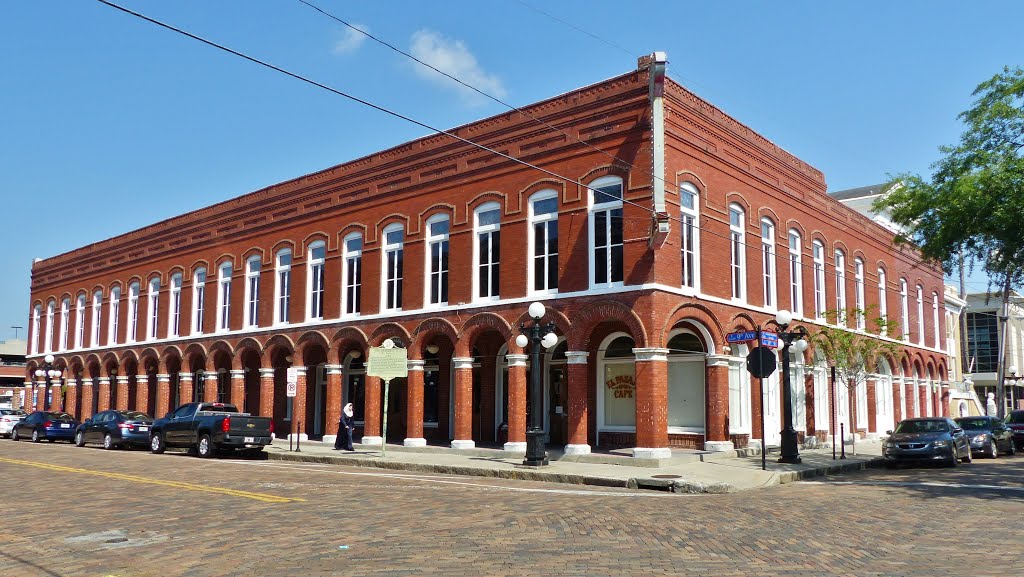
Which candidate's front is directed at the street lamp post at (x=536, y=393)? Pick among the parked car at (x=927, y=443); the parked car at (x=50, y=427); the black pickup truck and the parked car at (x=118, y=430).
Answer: the parked car at (x=927, y=443)

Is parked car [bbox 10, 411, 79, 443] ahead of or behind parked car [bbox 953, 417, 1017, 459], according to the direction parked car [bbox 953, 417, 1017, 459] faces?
ahead

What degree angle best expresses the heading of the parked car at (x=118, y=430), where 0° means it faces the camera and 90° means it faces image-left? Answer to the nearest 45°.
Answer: approximately 135°

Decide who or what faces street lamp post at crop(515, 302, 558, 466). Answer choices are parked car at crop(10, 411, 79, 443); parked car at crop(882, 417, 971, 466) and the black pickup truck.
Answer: parked car at crop(882, 417, 971, 466)

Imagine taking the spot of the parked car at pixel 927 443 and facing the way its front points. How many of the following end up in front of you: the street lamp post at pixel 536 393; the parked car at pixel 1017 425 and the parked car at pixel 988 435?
1

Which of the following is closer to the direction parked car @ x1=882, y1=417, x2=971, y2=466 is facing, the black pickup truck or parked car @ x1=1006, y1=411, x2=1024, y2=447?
the black pickup truck

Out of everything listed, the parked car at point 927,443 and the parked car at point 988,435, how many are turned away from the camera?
0

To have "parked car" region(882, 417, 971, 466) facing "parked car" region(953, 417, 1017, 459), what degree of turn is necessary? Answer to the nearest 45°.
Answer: approximately 135° to its right

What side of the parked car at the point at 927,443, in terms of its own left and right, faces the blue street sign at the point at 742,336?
front

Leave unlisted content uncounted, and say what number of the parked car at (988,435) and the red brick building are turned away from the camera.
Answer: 0

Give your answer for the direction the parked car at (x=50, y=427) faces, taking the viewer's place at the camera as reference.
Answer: facing away from the viewer and to the left of the viewer

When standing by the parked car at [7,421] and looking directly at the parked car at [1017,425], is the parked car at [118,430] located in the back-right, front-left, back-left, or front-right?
front-right

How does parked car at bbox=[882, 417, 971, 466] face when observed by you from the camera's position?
facing the viewer and to the left of the viewer
